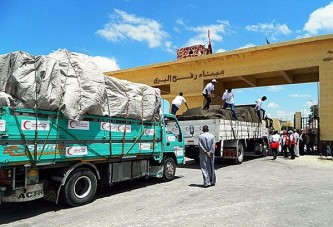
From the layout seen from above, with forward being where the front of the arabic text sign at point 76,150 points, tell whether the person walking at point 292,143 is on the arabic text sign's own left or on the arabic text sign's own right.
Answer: on the arabic text sign's own left

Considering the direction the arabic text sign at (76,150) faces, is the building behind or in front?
behind

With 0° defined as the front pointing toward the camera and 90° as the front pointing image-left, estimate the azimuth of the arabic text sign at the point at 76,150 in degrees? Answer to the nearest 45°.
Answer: approximately 0°

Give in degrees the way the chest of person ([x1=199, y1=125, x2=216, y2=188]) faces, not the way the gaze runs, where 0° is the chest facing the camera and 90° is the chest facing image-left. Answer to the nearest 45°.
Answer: approximately 180°

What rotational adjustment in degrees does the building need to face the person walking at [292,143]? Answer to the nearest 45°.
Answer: approximately 45° to its left

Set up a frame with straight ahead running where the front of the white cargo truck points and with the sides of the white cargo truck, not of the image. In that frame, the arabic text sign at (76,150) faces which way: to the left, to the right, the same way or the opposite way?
to the right

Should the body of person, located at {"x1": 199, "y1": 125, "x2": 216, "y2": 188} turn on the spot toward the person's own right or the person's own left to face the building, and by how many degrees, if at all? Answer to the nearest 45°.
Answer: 0° — they already face it

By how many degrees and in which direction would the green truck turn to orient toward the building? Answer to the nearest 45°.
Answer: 0° — it already faces it

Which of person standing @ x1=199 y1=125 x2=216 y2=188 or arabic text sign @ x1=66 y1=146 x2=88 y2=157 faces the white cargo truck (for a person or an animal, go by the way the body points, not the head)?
the person standing

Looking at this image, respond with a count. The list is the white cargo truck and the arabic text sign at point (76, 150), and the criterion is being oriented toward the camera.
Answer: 1

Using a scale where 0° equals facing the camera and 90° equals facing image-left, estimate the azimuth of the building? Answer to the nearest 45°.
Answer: approximately 45°
